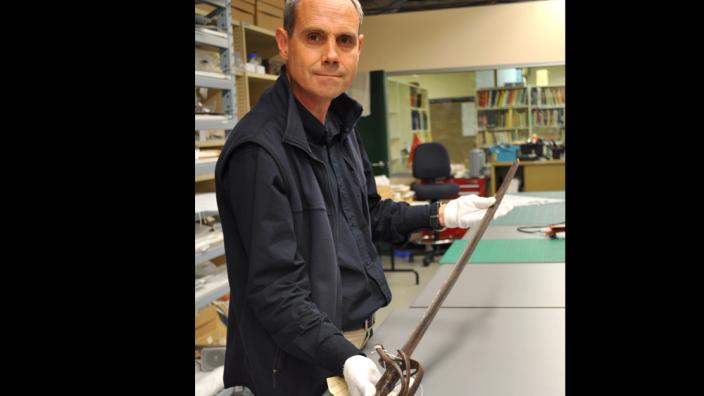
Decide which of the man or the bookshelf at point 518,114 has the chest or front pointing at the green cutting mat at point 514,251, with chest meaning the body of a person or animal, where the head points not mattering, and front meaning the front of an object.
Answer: the bookshelf

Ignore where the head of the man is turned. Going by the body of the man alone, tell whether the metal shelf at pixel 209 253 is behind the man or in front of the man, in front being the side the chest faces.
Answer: behind

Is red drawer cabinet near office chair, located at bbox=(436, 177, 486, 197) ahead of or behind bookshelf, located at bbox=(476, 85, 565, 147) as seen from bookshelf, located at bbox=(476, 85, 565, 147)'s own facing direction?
ahead

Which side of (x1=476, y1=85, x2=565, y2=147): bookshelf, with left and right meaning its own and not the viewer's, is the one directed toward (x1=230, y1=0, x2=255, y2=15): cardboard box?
front

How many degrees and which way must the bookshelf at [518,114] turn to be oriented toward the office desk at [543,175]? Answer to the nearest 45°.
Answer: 0° — it already faces it

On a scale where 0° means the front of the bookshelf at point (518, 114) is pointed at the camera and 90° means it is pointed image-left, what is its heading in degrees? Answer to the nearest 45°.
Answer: approximately 0°

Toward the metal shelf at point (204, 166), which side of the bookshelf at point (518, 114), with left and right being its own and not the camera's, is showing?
front

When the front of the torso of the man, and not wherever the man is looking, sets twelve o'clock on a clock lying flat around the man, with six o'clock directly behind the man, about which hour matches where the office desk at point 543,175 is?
The office desk is roughly at 8 o'clock from the man.

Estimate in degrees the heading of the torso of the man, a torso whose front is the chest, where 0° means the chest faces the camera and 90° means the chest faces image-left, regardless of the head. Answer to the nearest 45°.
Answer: approximately 315°
